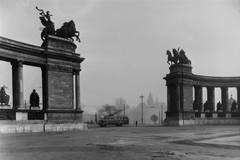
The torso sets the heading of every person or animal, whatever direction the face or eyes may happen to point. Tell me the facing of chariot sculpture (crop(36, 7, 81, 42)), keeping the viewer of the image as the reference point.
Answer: facing to the right of the viewer

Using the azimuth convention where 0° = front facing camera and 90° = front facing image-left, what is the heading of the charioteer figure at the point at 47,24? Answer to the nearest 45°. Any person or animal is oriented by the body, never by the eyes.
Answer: approximately 270°

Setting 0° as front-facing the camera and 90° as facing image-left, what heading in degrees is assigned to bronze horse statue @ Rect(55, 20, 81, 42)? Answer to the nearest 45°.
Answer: approximately 270°

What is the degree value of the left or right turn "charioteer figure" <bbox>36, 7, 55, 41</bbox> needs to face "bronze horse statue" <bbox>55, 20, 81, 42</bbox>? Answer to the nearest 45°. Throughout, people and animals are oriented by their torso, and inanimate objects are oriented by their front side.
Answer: approximately 45° to its left

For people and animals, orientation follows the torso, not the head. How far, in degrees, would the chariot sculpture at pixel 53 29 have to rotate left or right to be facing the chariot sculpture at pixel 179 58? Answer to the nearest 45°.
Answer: approximately 45° to its left

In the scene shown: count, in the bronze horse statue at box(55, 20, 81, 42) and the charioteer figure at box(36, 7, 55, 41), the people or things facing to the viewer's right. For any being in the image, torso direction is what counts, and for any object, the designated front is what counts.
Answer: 2
